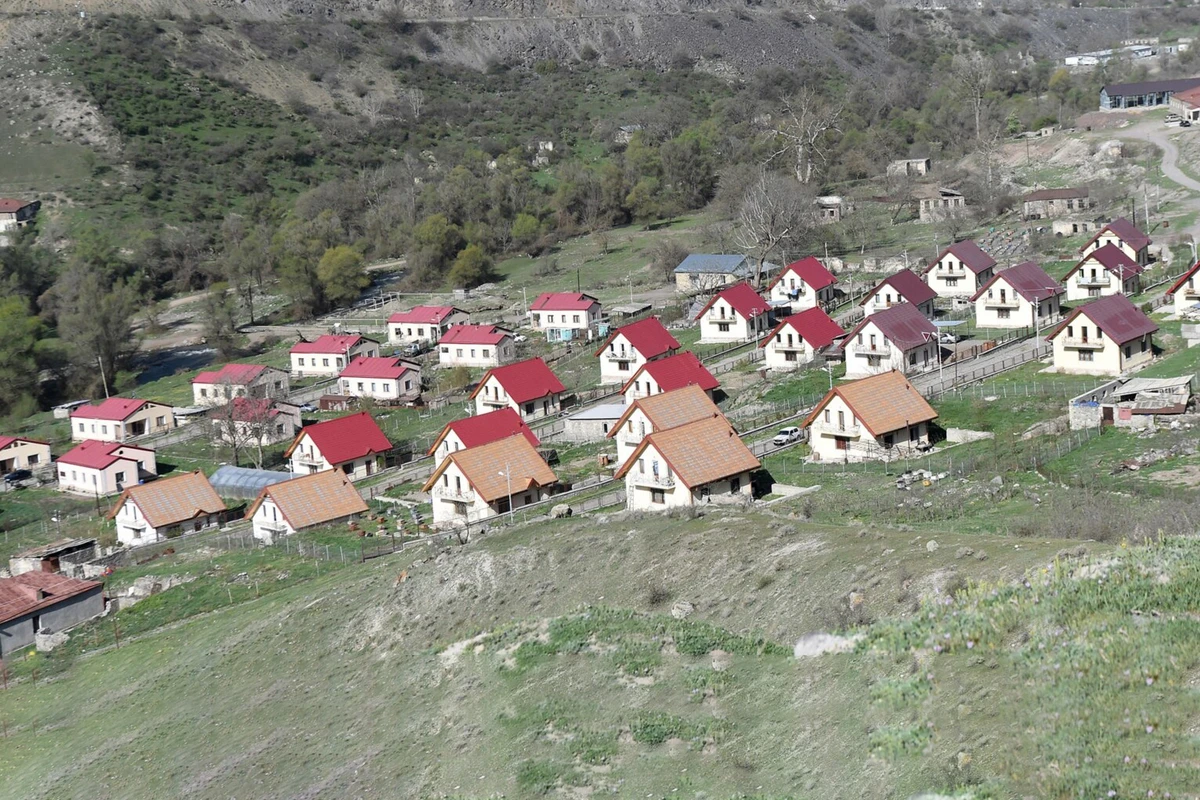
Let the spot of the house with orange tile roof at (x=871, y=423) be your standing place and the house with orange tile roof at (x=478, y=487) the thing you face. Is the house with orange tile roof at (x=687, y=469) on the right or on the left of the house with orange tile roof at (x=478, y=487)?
left

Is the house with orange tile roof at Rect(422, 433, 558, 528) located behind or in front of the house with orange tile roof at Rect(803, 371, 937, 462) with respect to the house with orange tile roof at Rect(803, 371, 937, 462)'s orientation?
in front

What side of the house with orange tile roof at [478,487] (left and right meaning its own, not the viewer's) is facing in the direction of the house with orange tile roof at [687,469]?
left

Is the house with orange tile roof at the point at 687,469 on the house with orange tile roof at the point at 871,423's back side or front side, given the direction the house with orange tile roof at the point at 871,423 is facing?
on the front side

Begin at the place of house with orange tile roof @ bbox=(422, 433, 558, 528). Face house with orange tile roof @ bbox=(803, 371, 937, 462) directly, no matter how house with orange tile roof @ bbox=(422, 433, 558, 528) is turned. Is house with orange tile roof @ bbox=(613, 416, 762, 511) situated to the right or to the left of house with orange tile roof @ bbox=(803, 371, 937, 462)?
right

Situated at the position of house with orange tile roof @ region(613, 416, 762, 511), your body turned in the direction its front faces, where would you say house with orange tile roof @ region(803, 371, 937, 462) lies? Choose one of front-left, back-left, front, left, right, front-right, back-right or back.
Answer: back

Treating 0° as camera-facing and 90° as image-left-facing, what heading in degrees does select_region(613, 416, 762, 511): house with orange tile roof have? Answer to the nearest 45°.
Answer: approximately 45°

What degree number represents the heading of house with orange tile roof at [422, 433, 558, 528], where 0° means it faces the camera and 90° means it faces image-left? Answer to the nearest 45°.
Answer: approximately 45°

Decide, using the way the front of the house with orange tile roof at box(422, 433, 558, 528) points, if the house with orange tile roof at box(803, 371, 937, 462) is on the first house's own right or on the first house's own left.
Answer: on the first house's own left
